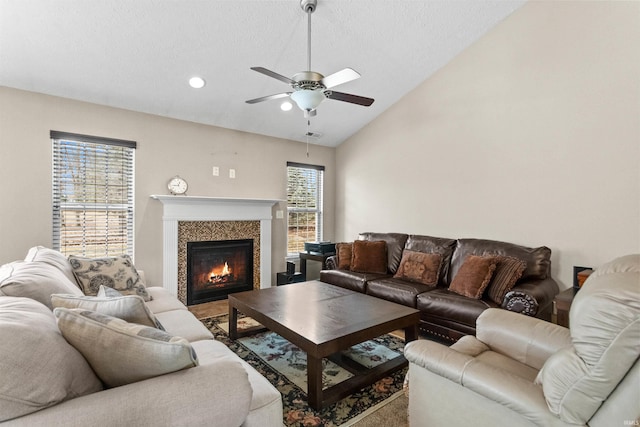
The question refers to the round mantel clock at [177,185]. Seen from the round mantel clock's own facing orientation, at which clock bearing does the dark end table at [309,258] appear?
The dark end table is roughly at 9 o'clock from the round mantel clock.

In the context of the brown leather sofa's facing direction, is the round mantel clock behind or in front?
in front

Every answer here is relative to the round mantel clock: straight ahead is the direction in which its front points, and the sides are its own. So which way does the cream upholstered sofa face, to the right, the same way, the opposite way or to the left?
to the left

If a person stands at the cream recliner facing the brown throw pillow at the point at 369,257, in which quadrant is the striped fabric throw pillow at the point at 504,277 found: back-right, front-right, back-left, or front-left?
front-right

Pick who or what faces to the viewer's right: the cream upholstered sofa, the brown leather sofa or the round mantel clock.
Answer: the cream upholstered sofa

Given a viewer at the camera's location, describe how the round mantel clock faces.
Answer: facing the viewer

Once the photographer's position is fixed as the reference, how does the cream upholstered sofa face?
facing to the right of the viewer

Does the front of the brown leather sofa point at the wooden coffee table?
yes

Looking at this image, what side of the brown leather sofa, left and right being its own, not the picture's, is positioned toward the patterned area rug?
front

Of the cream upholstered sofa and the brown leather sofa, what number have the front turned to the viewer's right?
1

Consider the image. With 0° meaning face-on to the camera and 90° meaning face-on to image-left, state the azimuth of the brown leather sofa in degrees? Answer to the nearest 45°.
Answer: approximately 45°

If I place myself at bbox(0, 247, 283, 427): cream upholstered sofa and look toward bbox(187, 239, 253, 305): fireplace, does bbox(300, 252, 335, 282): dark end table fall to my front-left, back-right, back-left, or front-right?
front-right

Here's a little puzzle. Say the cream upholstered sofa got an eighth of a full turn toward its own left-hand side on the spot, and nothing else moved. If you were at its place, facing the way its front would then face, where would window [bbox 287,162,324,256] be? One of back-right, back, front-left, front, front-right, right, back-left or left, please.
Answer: front
